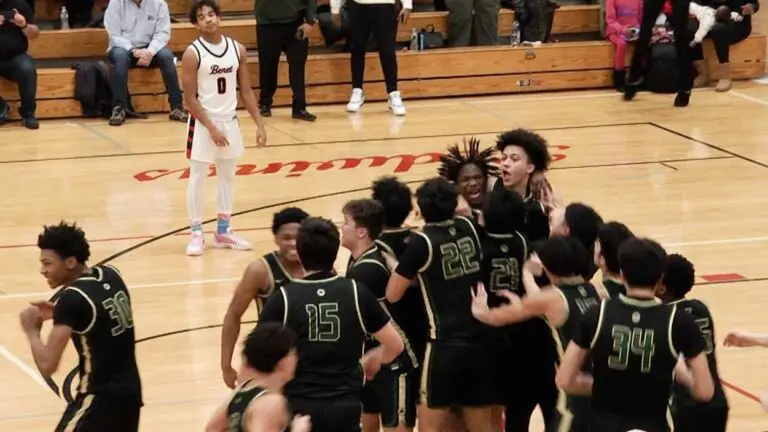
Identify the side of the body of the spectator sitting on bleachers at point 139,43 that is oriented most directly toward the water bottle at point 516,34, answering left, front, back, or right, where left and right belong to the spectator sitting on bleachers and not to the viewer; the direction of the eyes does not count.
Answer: left

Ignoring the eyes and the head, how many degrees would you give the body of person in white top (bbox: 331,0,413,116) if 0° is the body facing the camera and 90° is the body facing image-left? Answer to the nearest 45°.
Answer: approximately 0°
